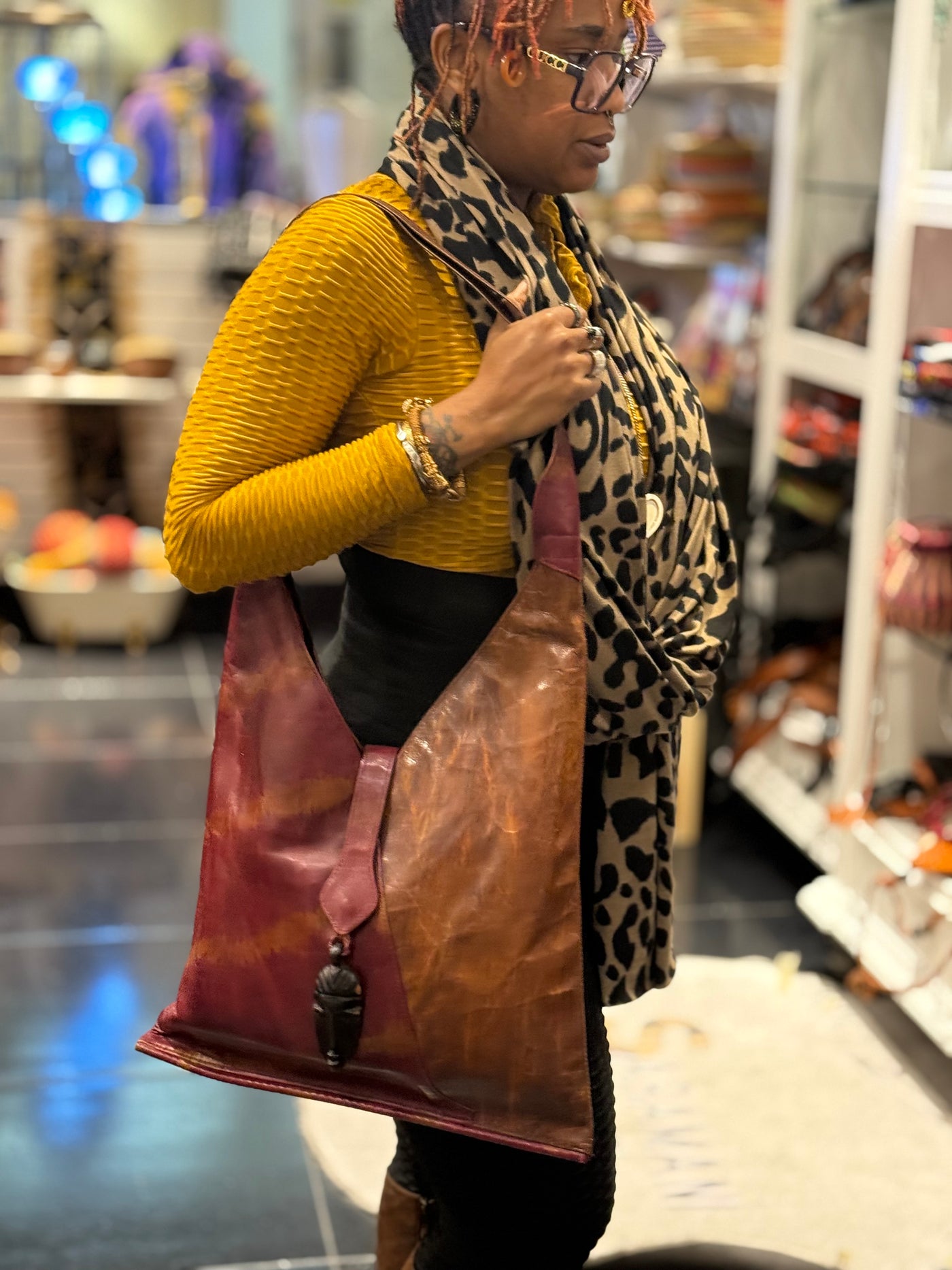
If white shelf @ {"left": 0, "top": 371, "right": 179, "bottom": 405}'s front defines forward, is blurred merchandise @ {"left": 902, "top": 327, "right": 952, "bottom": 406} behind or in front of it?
in front

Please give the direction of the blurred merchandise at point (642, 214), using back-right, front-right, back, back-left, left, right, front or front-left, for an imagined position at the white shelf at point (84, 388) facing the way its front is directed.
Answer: front-left

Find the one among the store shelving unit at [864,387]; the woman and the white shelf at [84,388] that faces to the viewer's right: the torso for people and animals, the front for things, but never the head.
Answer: the woman

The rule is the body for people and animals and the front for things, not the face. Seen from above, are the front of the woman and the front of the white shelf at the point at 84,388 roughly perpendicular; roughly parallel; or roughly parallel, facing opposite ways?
roughly perpendicular

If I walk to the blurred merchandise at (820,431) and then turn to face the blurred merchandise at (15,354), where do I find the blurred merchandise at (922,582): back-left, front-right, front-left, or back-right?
back-left

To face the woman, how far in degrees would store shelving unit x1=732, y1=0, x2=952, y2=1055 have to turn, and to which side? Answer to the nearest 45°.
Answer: approximately 45° to its left

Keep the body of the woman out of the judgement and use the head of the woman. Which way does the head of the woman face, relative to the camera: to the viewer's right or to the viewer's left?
to the viewer's right

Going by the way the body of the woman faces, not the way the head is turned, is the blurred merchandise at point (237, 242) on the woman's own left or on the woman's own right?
on the woman's own left

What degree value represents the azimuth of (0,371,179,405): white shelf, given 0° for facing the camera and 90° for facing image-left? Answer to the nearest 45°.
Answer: approximately 0°

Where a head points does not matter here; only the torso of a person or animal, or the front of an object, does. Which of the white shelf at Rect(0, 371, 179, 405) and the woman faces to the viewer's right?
the woman

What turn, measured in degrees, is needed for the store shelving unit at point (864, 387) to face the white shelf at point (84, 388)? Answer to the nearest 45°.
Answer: approximately 90° to its right

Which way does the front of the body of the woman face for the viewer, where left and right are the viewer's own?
facing to the right of the viewer
